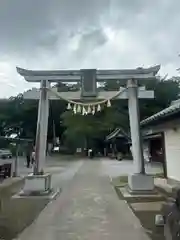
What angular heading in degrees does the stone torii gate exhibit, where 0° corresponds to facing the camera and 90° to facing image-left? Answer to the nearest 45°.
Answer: approximately 0°
